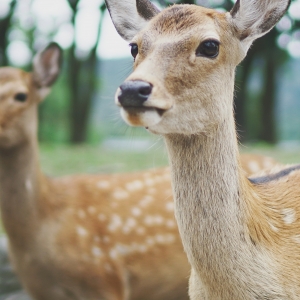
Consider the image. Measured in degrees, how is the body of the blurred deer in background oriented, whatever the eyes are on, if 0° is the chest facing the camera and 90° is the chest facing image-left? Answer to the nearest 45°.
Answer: approximately 90°

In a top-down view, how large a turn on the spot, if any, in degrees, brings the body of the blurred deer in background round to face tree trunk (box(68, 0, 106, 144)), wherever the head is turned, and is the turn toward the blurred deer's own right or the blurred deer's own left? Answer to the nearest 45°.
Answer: approximately 90° to the blurred deer's own right

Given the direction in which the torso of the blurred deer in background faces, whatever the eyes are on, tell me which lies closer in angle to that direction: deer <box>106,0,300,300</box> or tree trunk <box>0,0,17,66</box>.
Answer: the tree trunk

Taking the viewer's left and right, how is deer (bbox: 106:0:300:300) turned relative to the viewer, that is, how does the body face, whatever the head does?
facing the viewer and to the left of the viewer

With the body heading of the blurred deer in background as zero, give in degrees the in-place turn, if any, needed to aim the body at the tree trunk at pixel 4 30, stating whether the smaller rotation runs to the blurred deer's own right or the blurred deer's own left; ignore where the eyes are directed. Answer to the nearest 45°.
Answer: approximately 90° to the blurred deer's own right

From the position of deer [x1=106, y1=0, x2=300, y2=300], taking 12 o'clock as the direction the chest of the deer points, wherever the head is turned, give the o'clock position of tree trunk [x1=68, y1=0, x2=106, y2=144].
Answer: The tree trunk is roughly at 4 o'clock from the deer.

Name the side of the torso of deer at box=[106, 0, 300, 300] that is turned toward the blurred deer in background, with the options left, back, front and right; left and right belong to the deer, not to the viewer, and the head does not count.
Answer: right

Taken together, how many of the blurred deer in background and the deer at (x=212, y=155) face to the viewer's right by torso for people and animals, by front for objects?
0

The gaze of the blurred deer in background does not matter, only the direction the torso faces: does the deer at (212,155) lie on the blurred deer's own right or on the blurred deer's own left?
on the blurred deer's own left
